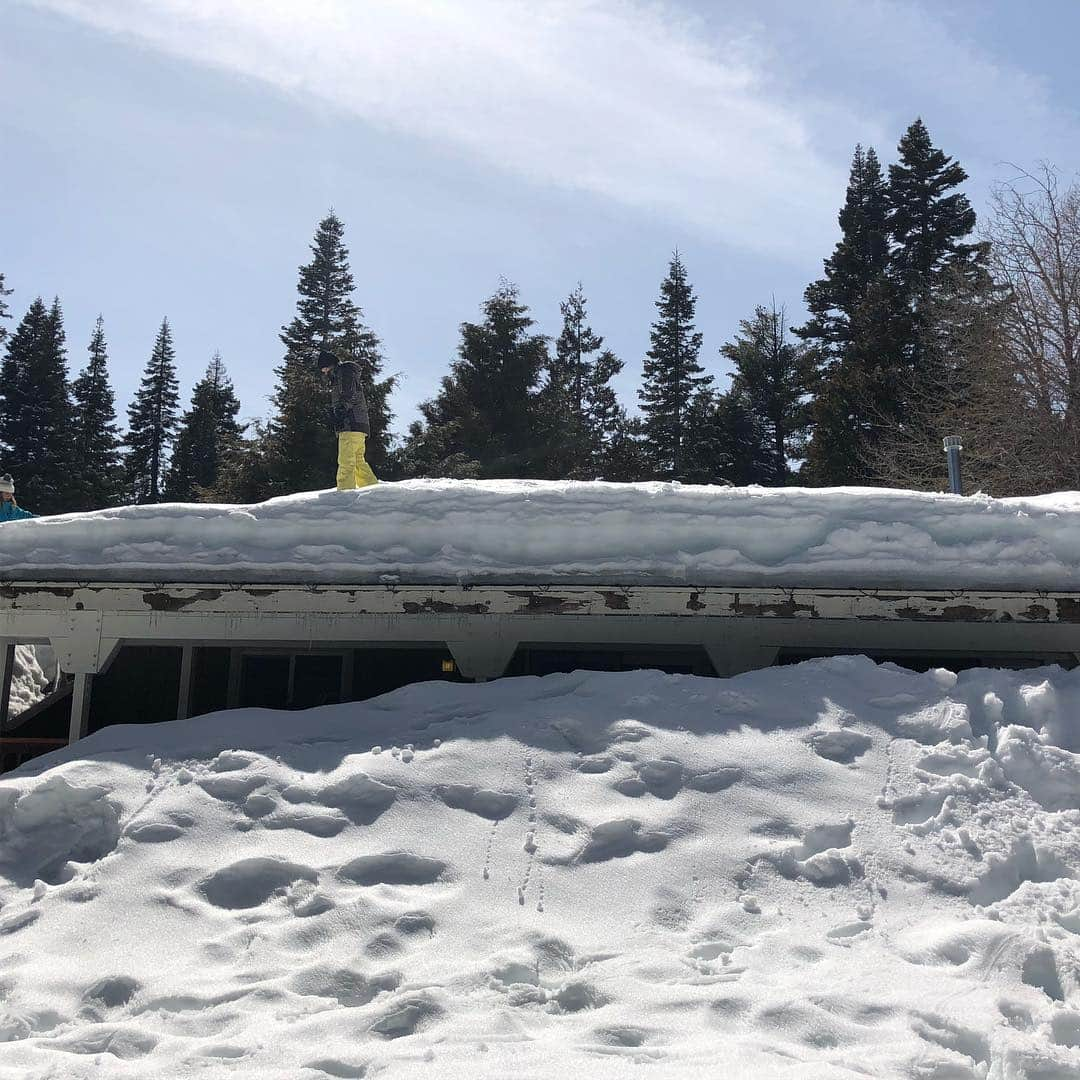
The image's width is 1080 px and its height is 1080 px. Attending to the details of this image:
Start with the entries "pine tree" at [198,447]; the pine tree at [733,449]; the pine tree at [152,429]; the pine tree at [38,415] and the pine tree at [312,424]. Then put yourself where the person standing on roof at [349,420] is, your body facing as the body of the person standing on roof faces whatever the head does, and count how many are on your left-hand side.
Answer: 0

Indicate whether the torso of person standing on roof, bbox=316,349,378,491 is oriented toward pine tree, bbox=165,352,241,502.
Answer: no

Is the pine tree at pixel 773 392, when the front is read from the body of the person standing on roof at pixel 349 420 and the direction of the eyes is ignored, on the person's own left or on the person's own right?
on the person's own right

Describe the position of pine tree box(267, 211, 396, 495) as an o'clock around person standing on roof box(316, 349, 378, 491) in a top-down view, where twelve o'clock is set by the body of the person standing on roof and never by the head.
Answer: The pine tree is roughly at 3 o'clock from the person standing on roof.

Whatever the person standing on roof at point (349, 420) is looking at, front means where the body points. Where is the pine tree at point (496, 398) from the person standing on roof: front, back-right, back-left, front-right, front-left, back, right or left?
right

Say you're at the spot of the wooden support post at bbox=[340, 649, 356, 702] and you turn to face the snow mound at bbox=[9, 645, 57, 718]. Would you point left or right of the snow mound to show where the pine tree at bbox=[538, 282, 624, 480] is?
right

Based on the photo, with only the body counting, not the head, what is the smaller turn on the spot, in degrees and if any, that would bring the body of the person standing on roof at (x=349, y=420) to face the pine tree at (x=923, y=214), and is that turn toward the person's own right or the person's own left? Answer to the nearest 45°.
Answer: approximately 135° to the person's own right

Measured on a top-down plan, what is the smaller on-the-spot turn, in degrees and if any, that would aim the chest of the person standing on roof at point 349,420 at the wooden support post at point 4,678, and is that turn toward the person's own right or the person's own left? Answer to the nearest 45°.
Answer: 0° — they already face it

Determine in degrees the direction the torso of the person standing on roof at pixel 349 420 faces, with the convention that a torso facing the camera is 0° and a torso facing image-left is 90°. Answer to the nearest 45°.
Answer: approximately 90°

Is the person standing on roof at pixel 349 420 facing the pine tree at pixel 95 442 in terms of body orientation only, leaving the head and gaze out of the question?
no

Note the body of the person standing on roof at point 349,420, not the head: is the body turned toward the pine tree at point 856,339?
no
